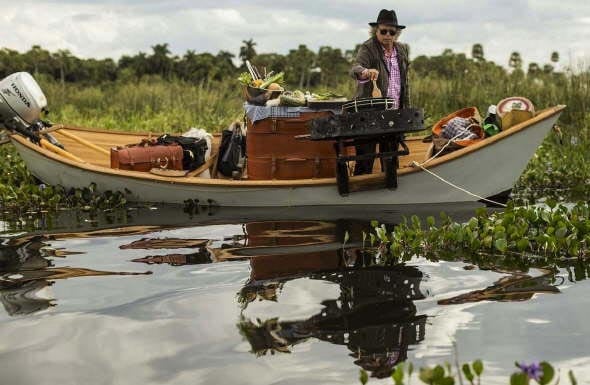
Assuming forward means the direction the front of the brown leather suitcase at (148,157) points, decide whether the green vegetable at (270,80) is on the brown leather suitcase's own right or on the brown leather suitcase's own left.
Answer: on the brown leather suitcase's own left

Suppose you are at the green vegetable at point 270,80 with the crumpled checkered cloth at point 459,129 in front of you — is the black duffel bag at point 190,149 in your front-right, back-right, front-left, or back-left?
back-left

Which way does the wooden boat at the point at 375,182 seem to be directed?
to the viewer's right

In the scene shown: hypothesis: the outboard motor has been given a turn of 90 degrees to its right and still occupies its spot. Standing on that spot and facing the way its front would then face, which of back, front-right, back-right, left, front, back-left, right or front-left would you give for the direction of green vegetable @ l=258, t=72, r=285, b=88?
front-left

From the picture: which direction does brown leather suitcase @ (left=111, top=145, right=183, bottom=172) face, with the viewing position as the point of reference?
facing the viewer

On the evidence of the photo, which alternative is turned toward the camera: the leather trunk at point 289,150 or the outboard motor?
the leather trunk

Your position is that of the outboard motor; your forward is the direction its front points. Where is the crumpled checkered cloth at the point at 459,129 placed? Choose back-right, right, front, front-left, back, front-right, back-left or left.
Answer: front-right

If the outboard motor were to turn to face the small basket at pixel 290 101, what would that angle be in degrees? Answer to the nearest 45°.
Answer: approximately 45° to its right

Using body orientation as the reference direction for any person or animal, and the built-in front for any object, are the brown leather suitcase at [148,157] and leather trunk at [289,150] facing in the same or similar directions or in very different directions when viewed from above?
same or similar directions

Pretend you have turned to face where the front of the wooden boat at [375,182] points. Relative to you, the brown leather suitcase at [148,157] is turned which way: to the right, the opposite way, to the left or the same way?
to the right

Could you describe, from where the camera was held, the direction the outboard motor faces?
facing to the right of the viewer

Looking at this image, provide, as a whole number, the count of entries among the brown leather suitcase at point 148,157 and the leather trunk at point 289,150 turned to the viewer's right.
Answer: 0
